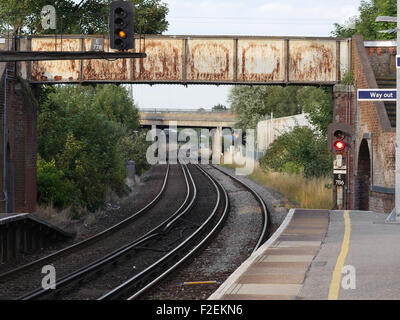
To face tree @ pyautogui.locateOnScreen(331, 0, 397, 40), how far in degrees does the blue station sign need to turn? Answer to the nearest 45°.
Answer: approximately 180°

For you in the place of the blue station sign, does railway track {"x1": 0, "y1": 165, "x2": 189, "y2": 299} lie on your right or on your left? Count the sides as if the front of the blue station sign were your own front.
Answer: on your right

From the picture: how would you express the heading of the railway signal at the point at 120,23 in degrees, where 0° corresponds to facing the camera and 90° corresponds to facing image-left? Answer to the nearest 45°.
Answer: approximately 0°

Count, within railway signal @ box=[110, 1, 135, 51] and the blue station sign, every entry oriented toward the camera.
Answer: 2

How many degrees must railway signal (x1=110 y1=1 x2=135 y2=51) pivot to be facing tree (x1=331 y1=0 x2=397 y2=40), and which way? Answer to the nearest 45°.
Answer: approximately 135° to its left

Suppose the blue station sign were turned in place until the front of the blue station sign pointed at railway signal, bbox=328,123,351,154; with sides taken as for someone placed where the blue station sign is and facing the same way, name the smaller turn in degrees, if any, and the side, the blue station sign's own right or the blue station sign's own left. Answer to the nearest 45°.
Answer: approximately 180°

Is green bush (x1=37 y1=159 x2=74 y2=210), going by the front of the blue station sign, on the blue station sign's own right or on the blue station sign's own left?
on the blue station sign's own right
